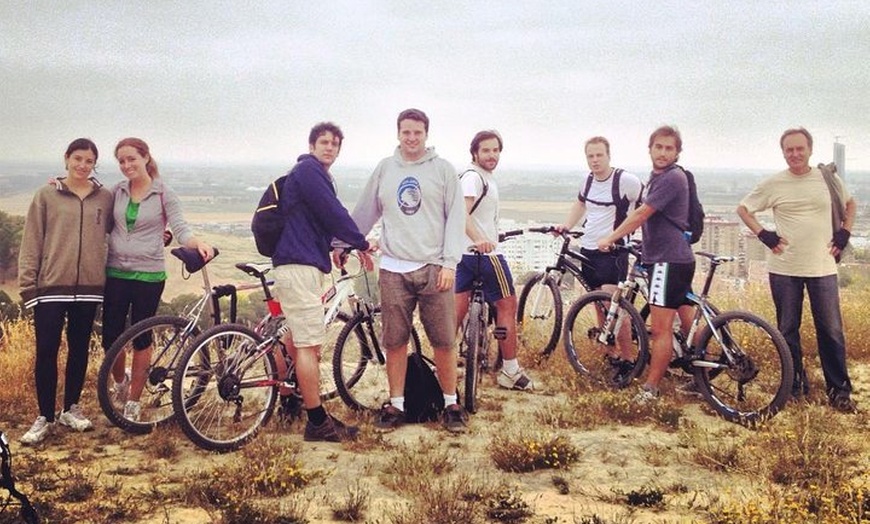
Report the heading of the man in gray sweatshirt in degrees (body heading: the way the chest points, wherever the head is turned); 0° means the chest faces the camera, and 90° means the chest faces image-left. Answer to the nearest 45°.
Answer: approximately 0°

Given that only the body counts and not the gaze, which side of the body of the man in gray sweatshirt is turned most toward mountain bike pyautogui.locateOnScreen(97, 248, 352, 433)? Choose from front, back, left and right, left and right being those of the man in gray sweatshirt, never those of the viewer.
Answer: right

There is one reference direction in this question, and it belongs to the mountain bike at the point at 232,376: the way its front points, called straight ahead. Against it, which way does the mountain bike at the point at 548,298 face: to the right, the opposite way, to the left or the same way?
the opposite way

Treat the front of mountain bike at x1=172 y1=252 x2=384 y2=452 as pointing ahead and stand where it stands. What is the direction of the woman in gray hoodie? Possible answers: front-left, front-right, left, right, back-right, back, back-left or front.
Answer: left

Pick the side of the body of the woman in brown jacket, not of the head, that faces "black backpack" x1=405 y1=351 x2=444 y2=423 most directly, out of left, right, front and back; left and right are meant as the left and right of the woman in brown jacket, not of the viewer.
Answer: left

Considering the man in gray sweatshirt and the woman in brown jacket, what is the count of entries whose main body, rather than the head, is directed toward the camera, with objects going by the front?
2

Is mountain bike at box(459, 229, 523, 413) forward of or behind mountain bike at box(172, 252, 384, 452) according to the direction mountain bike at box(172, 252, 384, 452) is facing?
forward

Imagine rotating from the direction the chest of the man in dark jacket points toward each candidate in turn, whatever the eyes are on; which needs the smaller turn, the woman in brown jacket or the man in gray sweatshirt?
the man in gray sweatshirt

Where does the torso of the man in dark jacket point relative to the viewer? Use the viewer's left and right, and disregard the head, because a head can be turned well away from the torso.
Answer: facing to the right of the viewer

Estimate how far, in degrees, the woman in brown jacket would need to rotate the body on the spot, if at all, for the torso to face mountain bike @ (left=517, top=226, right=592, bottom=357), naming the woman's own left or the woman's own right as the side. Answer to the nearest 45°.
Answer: approximately 90° to the woman's own left

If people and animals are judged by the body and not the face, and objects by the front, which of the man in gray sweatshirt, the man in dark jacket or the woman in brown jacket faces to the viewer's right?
the man in dark jacket

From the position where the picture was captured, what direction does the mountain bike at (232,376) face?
facing away from the viewer and to the right of the viewer

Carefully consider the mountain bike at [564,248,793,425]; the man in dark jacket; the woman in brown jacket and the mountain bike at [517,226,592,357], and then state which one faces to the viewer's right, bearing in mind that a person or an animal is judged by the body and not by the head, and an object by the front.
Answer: the man in dark jacket
